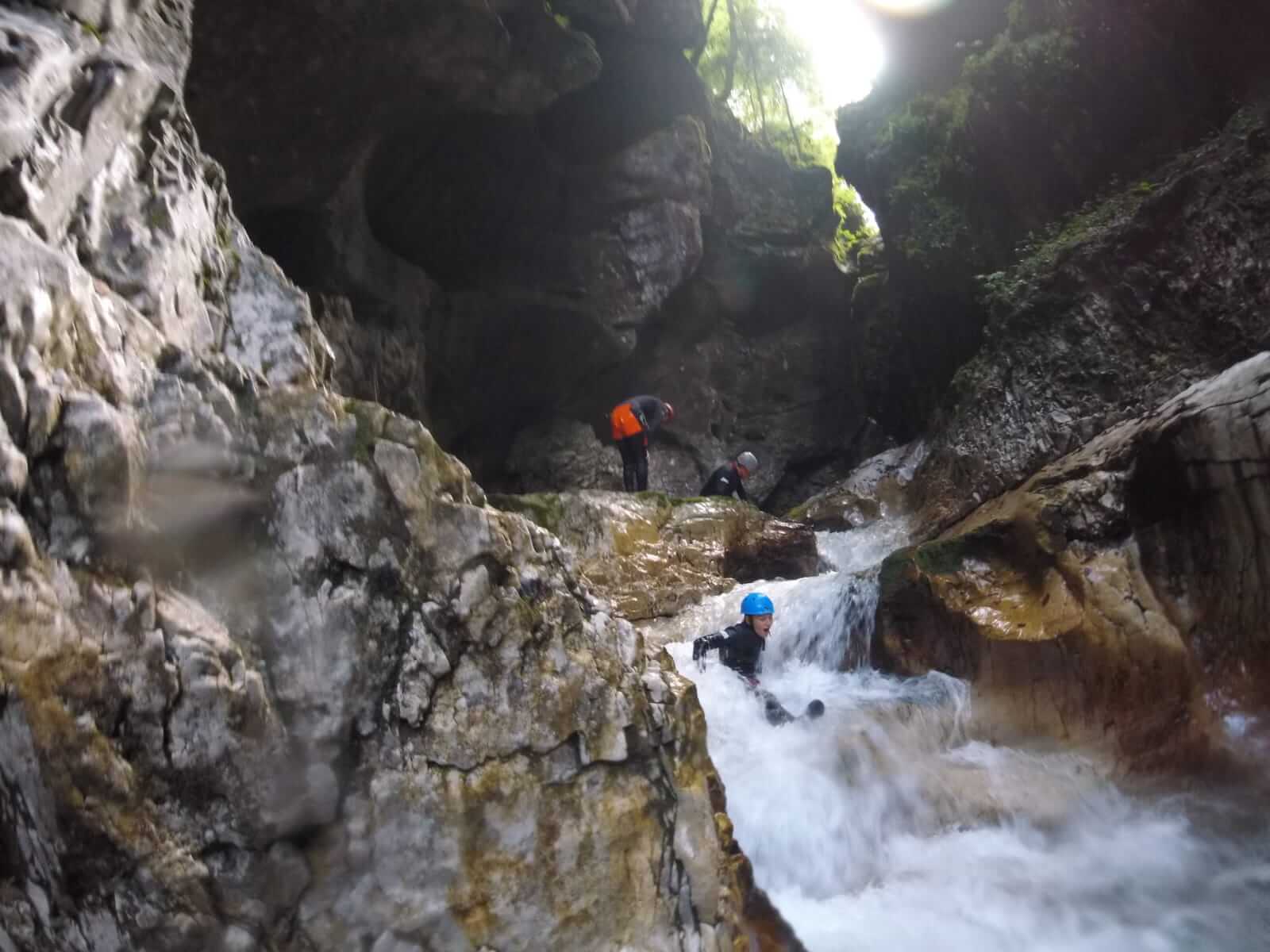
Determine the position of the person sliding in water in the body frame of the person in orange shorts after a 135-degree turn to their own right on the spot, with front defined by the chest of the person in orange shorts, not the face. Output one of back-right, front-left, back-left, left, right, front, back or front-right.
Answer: front-left

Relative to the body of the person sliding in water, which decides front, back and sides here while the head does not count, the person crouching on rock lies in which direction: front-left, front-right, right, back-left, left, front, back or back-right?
back-left

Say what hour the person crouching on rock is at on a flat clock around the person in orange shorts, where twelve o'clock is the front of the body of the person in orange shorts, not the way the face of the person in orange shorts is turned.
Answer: The person crouching on rock is roughly at 12 o'clock from the person in orange shorts.

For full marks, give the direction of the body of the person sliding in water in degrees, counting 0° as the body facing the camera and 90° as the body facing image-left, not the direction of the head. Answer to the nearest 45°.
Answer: approximately 315°

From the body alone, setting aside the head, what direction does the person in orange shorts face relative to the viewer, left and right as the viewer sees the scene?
facing to the right of the viewer
